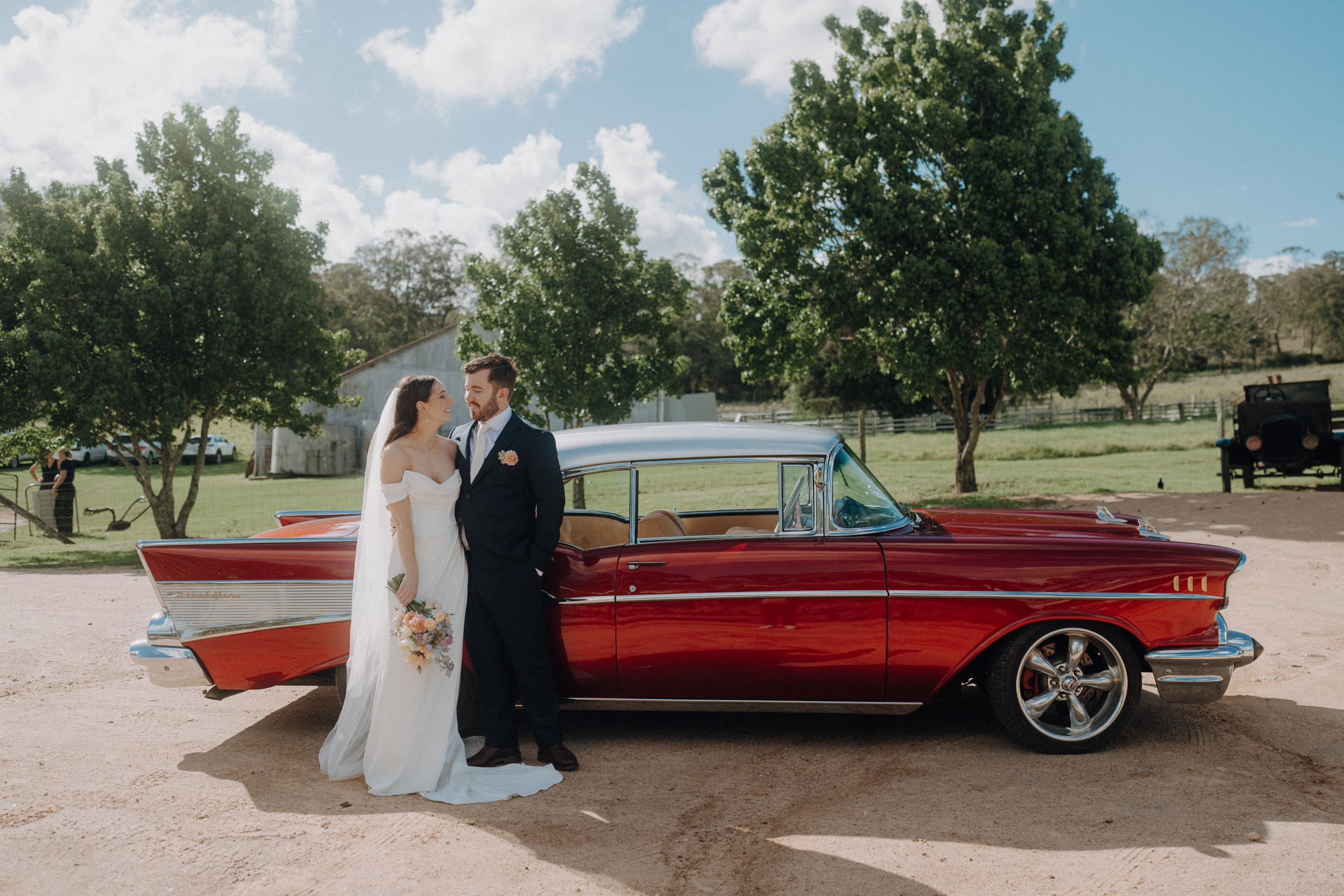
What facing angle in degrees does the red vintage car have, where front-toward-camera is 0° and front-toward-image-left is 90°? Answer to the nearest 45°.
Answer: approximately 270°

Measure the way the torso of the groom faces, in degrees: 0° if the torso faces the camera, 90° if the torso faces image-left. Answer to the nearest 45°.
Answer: approximately 45°

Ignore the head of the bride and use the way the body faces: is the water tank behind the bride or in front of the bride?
behind

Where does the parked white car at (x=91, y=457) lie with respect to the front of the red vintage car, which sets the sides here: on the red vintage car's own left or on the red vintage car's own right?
on the red vintage car's own left

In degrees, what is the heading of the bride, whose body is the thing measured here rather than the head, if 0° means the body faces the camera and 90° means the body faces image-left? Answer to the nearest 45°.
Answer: approximately 315°

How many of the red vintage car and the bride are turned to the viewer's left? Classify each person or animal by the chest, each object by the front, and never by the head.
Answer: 0

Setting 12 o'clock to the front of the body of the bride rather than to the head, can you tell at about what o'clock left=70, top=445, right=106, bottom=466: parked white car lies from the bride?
The parked white car is roughly at 7 o'clock from the bride.

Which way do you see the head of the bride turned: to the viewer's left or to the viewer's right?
to the viewer's right

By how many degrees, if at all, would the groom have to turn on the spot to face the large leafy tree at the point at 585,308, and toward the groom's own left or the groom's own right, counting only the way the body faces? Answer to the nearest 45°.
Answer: approximately 135° to the groom's own right

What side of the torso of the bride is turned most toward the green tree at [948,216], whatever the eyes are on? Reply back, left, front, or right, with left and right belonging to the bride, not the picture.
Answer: left
